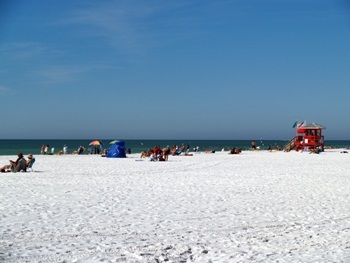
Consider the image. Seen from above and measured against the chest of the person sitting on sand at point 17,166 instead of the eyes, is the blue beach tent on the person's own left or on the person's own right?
on the person's own right

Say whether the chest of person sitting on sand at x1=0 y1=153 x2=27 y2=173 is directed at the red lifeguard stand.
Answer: no
